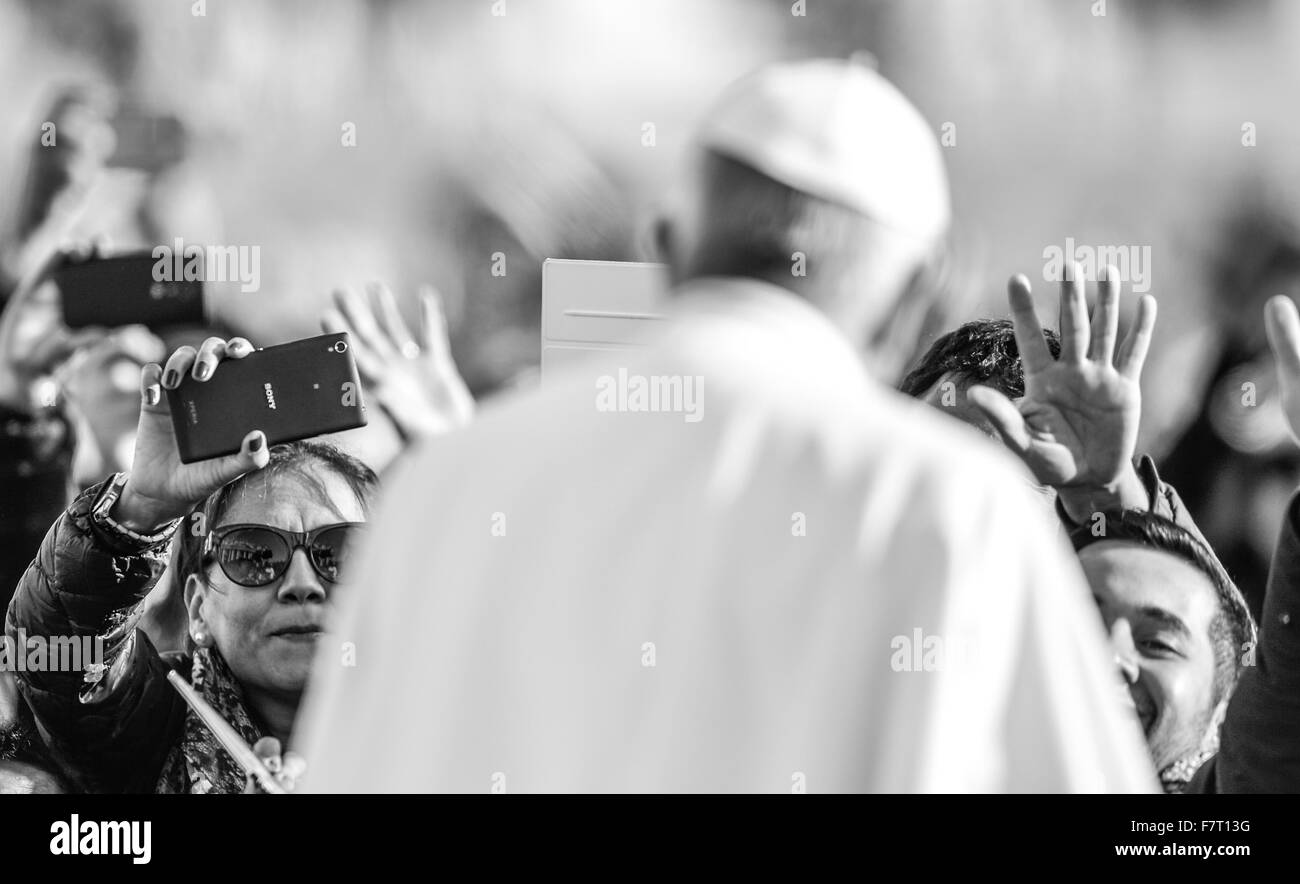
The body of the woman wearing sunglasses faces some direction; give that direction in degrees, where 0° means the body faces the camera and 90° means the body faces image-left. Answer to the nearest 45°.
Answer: approximately 315°

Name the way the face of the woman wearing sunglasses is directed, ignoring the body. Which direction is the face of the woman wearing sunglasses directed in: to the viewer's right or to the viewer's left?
to the viewer's right
